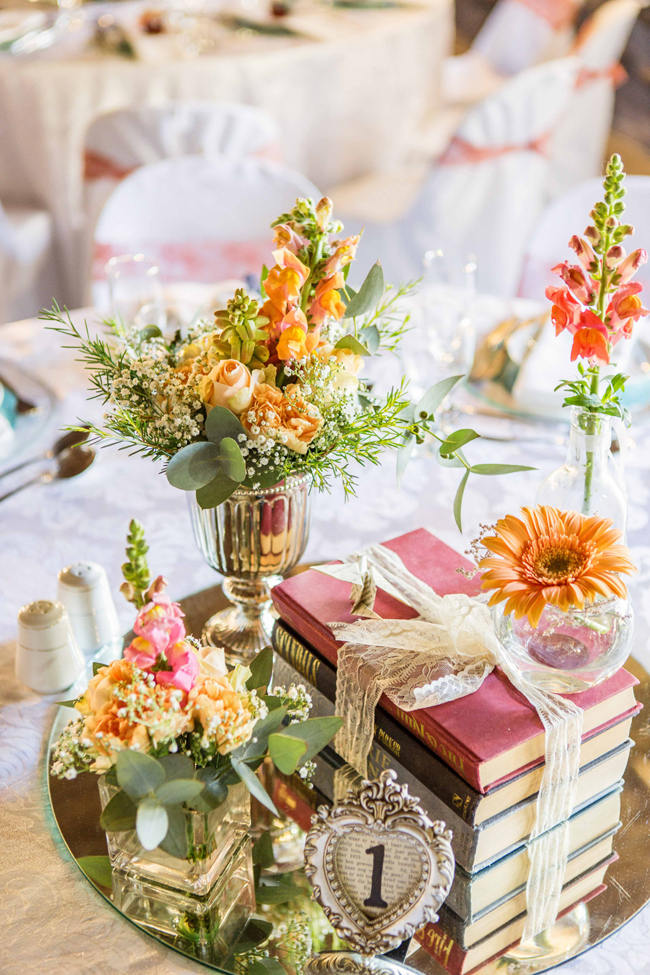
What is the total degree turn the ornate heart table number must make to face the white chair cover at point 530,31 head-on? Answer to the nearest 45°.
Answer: approximately 180°

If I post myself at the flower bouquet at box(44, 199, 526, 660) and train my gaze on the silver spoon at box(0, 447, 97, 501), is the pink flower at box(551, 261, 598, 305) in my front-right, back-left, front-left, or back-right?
back-right

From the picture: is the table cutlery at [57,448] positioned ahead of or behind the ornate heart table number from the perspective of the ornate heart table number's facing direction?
behind

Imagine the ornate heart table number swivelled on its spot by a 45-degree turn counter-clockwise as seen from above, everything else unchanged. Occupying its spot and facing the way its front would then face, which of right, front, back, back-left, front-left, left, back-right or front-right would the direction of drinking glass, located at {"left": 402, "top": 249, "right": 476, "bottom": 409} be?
back-left

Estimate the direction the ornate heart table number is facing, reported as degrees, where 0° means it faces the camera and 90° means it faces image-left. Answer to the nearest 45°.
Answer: approximately 0°

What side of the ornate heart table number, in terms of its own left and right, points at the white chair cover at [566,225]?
back

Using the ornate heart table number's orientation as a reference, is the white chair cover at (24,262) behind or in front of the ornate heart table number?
behind
